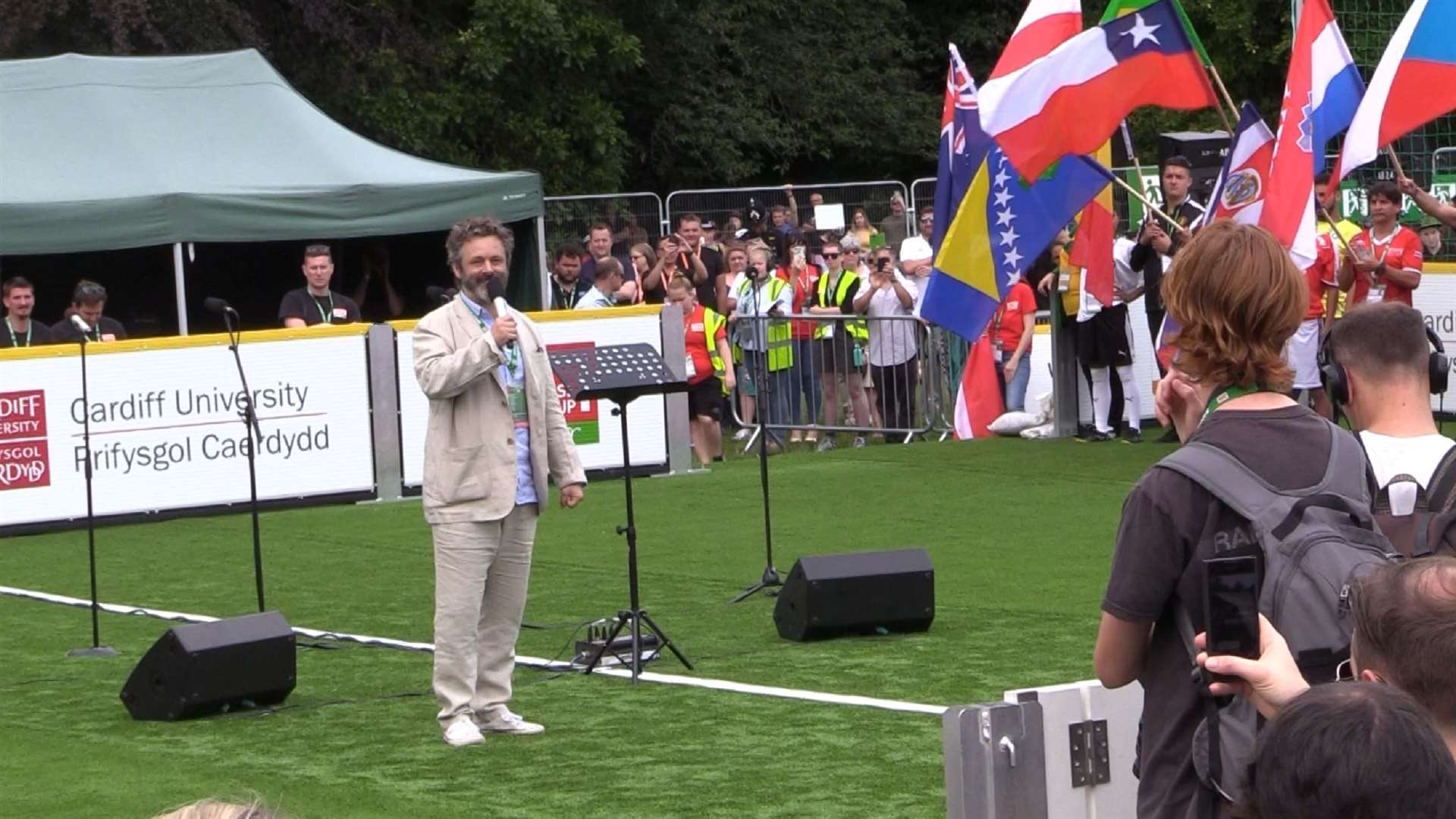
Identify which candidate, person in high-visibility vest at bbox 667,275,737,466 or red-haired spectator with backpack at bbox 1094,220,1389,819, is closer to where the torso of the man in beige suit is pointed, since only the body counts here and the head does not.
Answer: the red-haired spectator with backpack

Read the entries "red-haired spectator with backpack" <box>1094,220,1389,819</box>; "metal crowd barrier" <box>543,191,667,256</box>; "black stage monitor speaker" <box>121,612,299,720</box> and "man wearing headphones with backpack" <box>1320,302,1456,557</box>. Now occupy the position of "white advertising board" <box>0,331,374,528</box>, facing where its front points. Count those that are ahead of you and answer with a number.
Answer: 3

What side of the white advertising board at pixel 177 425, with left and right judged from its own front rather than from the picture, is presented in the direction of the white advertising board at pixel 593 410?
left

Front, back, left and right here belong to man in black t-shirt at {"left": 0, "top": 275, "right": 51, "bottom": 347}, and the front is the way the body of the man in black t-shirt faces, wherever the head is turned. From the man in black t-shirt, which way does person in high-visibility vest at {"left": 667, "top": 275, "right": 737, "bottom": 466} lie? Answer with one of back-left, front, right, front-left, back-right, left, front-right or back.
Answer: left

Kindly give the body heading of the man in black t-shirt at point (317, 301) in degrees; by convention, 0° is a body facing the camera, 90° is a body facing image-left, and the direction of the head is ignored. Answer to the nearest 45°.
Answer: approximately 0°

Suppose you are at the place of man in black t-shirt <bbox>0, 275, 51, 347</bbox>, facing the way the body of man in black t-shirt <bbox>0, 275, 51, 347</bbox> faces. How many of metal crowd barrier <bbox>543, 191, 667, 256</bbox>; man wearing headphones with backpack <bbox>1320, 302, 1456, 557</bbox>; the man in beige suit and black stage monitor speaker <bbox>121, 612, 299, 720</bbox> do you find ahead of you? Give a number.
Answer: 3

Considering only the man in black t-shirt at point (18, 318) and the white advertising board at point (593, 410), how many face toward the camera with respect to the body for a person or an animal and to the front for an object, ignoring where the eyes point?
2
